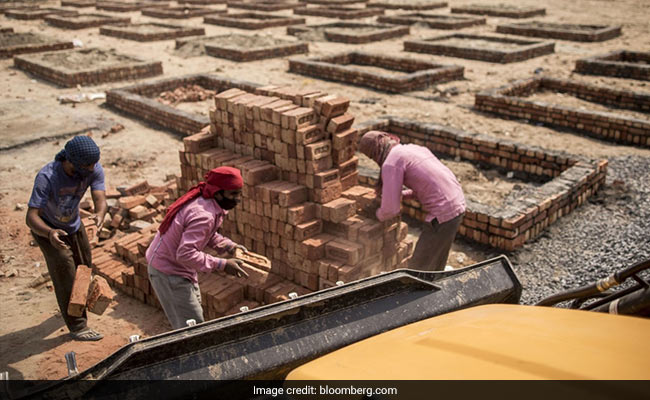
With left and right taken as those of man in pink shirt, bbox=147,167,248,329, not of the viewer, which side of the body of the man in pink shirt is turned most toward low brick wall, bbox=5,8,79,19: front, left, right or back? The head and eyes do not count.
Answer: left

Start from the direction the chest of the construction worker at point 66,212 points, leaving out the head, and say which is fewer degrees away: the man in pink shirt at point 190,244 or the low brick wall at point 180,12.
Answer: the man in pink shirt

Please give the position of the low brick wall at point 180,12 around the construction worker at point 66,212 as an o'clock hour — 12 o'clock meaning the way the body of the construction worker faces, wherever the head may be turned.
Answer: The low brick wall is roughly at 8 o'clock from the construction worker.

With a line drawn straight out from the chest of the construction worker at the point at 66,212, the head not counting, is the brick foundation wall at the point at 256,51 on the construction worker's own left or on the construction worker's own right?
on the construction worker's own left

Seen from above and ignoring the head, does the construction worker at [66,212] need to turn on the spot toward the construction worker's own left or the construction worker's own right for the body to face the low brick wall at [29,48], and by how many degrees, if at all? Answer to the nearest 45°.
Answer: approximately 135° to the construction worker's own left

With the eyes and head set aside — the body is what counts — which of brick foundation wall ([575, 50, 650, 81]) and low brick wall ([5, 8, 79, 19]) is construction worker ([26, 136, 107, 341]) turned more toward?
the brick foundation wall

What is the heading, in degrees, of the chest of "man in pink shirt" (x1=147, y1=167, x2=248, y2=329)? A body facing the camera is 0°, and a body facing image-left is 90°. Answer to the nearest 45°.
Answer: approximately 270°

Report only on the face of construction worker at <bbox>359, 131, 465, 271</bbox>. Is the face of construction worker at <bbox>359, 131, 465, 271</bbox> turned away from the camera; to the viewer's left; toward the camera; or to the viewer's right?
to the viewer's left

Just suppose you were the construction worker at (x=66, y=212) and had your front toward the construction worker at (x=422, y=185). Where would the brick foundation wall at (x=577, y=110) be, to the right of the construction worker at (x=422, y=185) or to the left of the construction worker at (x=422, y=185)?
left

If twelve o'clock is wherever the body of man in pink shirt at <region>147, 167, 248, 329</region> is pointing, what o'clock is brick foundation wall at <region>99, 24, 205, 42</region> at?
The brick foundation wall is roughly at 9 o'clock from the man in pink shirt.

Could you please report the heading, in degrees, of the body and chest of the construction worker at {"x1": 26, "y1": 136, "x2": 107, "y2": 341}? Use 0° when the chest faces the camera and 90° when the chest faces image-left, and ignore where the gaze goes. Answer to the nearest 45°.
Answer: approximately 315°

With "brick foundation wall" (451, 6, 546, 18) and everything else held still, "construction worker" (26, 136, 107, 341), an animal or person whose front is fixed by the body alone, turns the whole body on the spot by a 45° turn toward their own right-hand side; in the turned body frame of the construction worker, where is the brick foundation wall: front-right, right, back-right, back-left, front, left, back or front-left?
back-left
